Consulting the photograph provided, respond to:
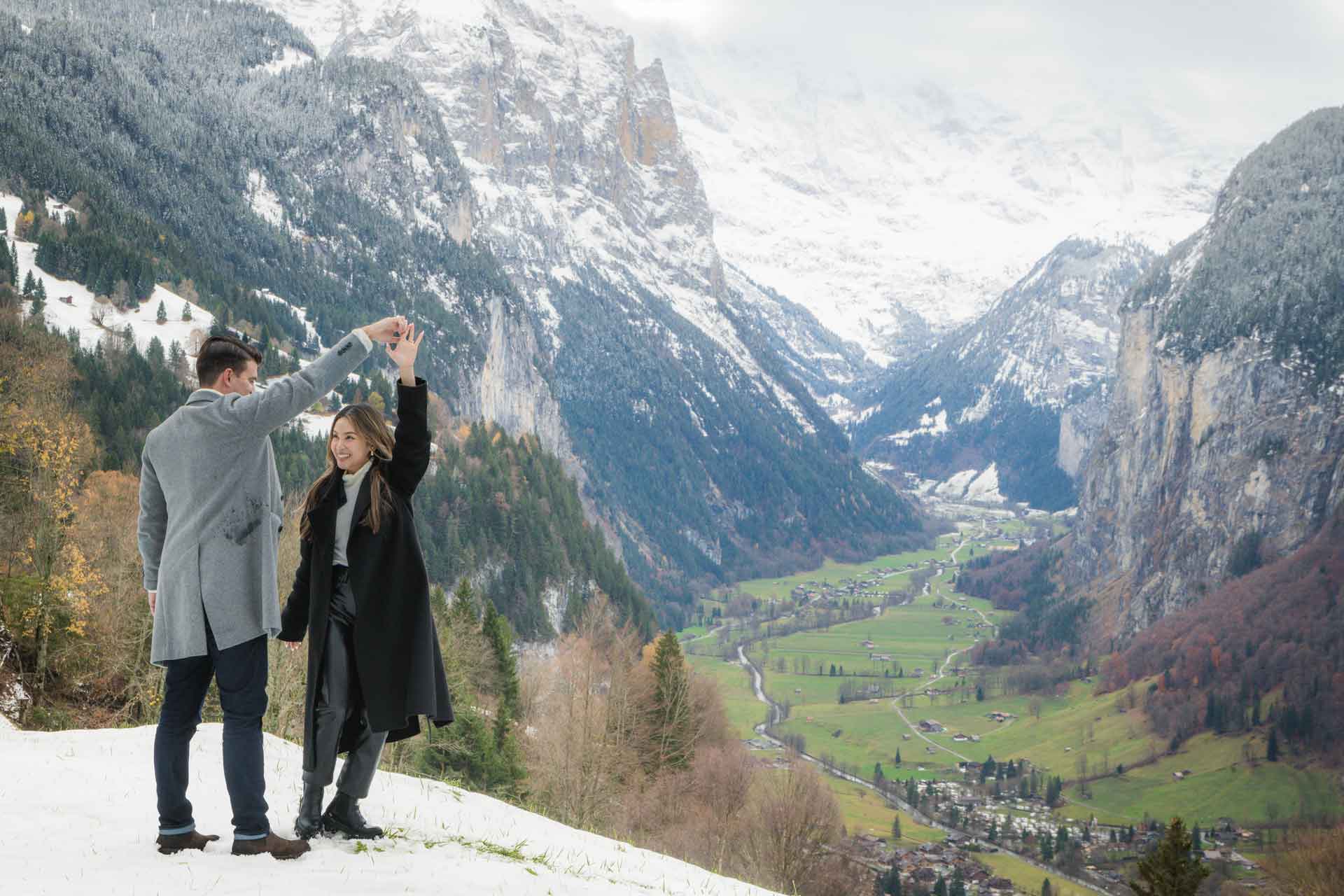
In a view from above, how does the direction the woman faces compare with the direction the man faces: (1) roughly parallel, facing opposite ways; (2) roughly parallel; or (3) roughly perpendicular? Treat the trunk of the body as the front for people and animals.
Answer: roughly parallel, facing opposite ways

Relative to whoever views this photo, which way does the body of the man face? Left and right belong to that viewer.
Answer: facing away from the viewer and to the right of the viewer

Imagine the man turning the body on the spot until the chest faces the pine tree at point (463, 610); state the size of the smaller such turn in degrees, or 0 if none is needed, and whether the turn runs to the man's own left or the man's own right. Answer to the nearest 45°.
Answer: approximately 45° to the man's own left

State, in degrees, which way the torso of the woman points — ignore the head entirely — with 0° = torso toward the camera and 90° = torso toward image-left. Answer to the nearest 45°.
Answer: approximately 45°

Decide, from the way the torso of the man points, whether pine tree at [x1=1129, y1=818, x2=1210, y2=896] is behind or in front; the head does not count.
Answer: in front

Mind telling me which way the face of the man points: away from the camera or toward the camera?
away from the camera
